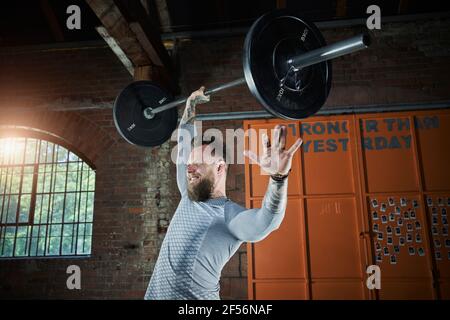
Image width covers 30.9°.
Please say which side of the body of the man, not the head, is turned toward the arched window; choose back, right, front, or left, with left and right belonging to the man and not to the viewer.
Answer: right

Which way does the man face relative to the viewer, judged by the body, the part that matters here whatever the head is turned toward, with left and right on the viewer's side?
facing the viewer and to the left of the viewer
